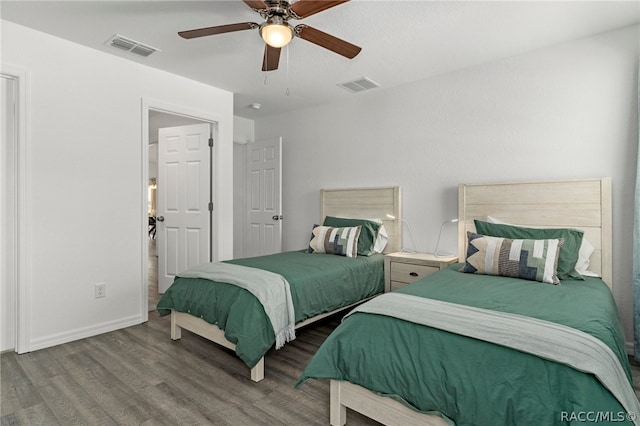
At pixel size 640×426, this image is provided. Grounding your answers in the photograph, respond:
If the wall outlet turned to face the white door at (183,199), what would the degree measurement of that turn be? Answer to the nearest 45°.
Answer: approximately 90° to its left

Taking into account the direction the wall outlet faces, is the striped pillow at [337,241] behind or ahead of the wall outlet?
ahead

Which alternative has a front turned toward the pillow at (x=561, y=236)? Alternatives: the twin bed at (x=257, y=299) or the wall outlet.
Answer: the wall outlet

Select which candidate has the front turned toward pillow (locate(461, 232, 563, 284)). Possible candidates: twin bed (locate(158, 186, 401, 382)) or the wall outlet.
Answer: the wall outlet

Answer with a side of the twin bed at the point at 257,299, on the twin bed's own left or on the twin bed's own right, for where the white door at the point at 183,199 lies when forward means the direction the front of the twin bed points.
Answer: on the twin bed's own right

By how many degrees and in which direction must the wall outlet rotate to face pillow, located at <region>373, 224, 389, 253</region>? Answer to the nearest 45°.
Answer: approximately 45° to its left

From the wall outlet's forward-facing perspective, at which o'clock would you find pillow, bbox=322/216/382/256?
The pillow is roughly at 11 o'clock from the wall outlet.

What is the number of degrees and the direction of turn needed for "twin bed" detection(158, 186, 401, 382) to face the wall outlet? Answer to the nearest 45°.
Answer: approximately 45° to its right

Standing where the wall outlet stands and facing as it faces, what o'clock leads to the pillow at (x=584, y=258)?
The pillow is roughly at 12 o'clock from the wall outlet.

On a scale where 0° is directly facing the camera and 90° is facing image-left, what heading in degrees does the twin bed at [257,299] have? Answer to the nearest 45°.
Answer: approximately 45°

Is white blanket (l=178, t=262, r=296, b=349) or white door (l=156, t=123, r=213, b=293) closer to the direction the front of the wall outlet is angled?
the white blanket

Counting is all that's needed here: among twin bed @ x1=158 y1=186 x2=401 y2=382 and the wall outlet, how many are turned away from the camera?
0
